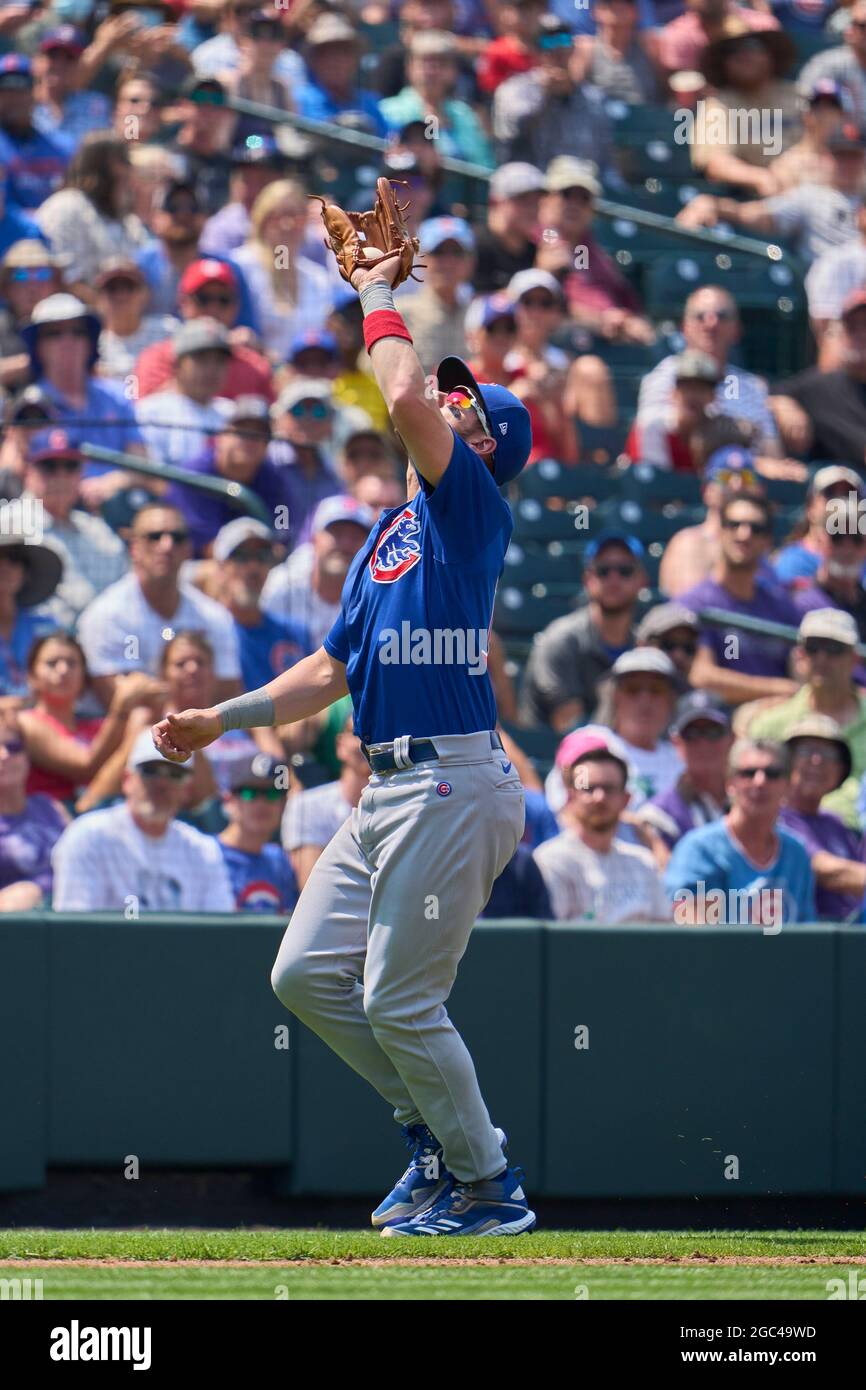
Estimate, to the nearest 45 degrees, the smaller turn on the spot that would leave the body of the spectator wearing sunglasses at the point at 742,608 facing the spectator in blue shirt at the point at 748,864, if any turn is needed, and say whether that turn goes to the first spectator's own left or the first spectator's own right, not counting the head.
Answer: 0° — they already face them

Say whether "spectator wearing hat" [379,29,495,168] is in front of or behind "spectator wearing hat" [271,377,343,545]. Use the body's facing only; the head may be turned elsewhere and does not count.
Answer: behind

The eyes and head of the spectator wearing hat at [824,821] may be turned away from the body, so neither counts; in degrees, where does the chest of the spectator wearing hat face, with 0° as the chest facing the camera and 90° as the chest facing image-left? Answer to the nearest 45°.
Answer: approximately 0°

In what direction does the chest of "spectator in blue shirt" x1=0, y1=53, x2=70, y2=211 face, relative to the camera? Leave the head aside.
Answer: toward the camera

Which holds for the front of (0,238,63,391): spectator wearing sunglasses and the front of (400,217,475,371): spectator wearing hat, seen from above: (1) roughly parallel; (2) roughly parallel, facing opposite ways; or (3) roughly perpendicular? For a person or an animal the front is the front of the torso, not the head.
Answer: roughly parallel

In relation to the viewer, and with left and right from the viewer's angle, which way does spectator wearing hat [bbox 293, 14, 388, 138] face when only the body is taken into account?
facing the viewer

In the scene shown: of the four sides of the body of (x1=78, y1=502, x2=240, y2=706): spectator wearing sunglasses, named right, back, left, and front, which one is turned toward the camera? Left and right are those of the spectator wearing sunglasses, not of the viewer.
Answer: front

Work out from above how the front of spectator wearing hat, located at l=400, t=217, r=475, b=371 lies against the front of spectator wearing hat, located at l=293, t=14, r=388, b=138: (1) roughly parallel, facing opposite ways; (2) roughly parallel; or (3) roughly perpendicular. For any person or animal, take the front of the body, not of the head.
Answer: roughly parallel

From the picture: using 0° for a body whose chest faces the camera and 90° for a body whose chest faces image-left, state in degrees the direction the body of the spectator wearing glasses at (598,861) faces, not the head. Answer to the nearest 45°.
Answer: approximately 0°

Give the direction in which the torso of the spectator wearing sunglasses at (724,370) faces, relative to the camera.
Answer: toward the camera
